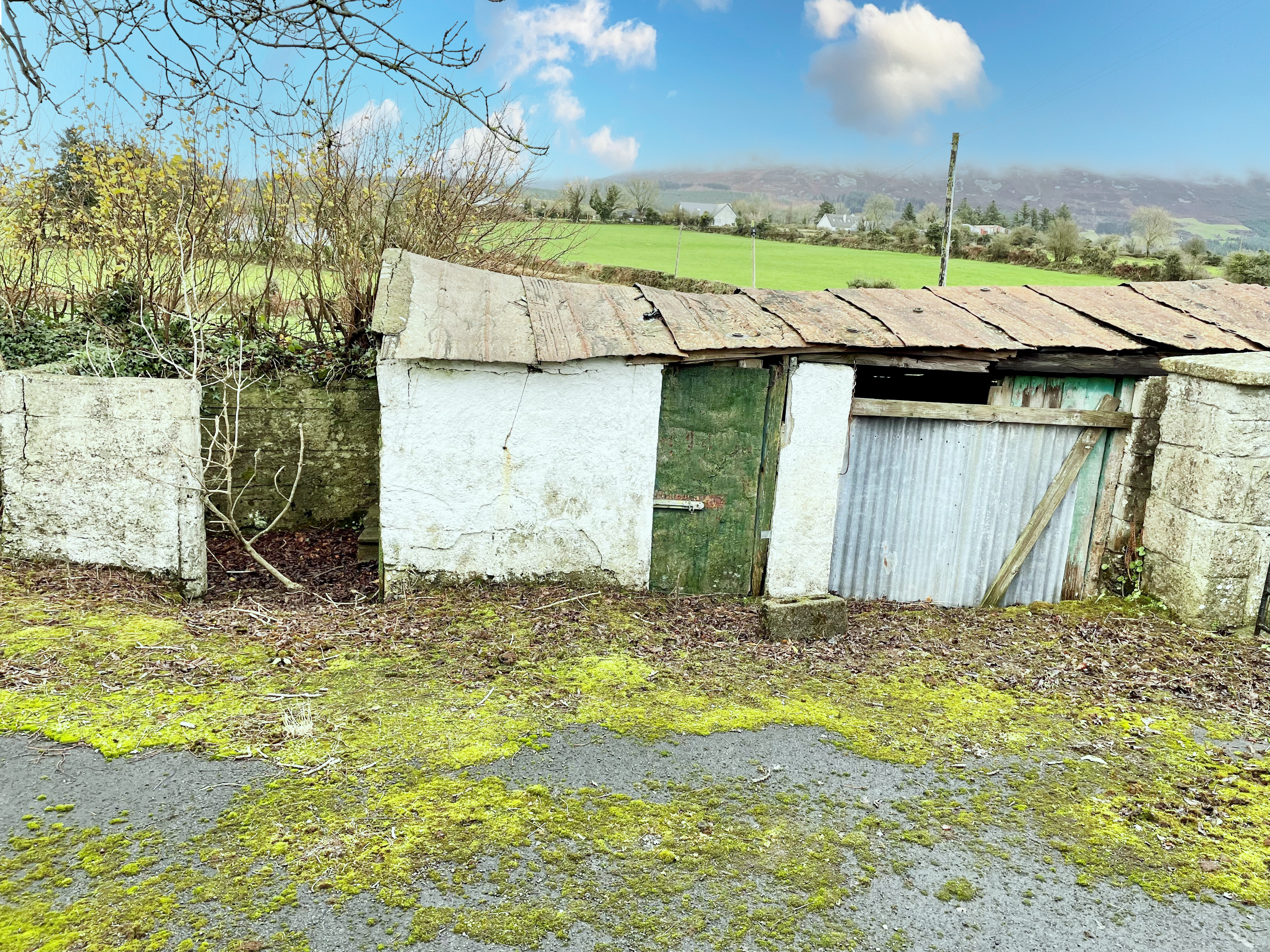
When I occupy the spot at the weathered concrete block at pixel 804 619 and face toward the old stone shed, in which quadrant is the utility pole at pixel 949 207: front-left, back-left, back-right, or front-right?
front-right

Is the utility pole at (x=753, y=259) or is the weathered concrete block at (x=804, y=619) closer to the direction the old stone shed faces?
the weathered concrete block

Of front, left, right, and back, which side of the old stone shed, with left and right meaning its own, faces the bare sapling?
right

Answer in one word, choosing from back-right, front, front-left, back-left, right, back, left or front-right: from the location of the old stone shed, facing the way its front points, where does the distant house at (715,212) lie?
back

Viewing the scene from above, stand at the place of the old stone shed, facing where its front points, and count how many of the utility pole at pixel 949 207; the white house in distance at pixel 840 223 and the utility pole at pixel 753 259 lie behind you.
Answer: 3

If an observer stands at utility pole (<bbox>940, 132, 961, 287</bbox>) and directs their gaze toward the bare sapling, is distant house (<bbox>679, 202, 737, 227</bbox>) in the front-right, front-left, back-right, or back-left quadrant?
back-right

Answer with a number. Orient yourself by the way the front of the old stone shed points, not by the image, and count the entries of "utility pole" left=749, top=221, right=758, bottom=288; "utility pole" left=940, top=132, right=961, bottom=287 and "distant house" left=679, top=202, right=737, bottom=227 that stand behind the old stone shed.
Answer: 3

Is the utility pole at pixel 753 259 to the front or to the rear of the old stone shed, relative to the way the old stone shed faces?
to the rear

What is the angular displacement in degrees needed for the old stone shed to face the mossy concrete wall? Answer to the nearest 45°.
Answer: approximately 90° to its right

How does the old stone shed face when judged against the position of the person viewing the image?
facing the viewer

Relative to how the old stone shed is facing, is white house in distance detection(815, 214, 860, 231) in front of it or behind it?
behind

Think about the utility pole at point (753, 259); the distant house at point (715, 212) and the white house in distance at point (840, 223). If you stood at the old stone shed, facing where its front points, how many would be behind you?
3

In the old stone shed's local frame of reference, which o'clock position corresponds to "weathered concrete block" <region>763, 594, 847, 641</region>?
The weathered concrete block is roughly at 11 o'clock from the old stone shed.

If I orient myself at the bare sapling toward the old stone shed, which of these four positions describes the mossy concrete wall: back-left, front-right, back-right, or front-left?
front-left

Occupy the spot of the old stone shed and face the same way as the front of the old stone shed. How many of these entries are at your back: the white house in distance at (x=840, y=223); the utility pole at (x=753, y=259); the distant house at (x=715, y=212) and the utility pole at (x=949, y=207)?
4
